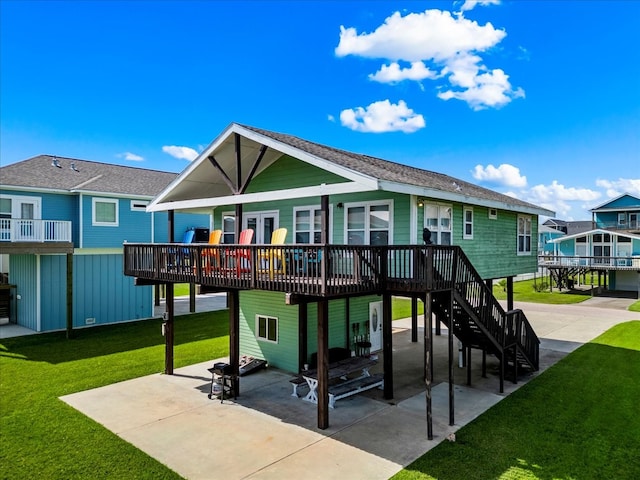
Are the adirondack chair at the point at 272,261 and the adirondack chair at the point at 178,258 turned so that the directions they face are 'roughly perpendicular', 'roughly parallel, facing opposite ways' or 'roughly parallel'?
roughly parallel

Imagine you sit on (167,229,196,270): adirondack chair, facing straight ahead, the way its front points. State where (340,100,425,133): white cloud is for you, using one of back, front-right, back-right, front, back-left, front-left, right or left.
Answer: back

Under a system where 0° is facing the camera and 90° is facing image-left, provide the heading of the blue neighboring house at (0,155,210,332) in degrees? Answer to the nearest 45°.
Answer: approximately 45°

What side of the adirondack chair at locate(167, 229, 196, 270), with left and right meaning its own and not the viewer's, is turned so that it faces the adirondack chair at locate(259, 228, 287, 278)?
left

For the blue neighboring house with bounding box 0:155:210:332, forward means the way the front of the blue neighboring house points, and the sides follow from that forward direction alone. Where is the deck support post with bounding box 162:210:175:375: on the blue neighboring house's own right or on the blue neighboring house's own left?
on the blue neighboring house's own left

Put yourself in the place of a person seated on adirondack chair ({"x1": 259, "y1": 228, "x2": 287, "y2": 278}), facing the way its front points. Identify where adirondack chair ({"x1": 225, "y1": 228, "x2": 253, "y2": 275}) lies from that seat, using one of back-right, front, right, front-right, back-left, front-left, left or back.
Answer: right

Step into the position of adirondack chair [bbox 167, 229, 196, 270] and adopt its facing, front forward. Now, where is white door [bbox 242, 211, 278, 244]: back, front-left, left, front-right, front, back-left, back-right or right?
back

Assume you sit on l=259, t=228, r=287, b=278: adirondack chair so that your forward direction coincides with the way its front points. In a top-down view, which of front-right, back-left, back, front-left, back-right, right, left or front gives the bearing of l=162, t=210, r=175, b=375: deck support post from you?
right

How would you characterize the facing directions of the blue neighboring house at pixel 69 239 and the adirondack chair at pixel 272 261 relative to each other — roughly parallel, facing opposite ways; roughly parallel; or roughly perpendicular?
roughly parallel

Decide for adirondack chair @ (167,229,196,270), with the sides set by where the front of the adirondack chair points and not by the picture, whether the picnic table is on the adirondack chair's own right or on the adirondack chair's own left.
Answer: on the adirondack chair's own left

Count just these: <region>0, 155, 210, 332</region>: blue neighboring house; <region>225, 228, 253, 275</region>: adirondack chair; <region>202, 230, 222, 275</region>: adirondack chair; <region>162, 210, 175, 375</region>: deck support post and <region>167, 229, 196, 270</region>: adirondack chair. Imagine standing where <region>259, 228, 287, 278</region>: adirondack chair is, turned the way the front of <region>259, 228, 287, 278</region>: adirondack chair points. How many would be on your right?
5

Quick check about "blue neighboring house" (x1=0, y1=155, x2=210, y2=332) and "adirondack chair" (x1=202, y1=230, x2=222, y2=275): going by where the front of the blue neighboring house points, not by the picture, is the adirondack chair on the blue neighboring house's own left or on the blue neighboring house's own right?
on the blue neighboring house's own left

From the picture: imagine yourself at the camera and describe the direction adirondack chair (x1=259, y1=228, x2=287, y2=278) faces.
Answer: facing the viewer and to the left of the viewer

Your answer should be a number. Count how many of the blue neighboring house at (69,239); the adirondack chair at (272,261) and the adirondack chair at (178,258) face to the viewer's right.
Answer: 0

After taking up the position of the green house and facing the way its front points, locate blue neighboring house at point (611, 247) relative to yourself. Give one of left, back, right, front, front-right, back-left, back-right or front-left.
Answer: back

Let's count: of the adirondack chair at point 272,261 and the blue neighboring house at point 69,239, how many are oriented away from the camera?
0

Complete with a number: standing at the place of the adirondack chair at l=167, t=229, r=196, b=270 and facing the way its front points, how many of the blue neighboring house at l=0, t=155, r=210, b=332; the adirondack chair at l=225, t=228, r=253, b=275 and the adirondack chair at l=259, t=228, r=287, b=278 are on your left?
2
